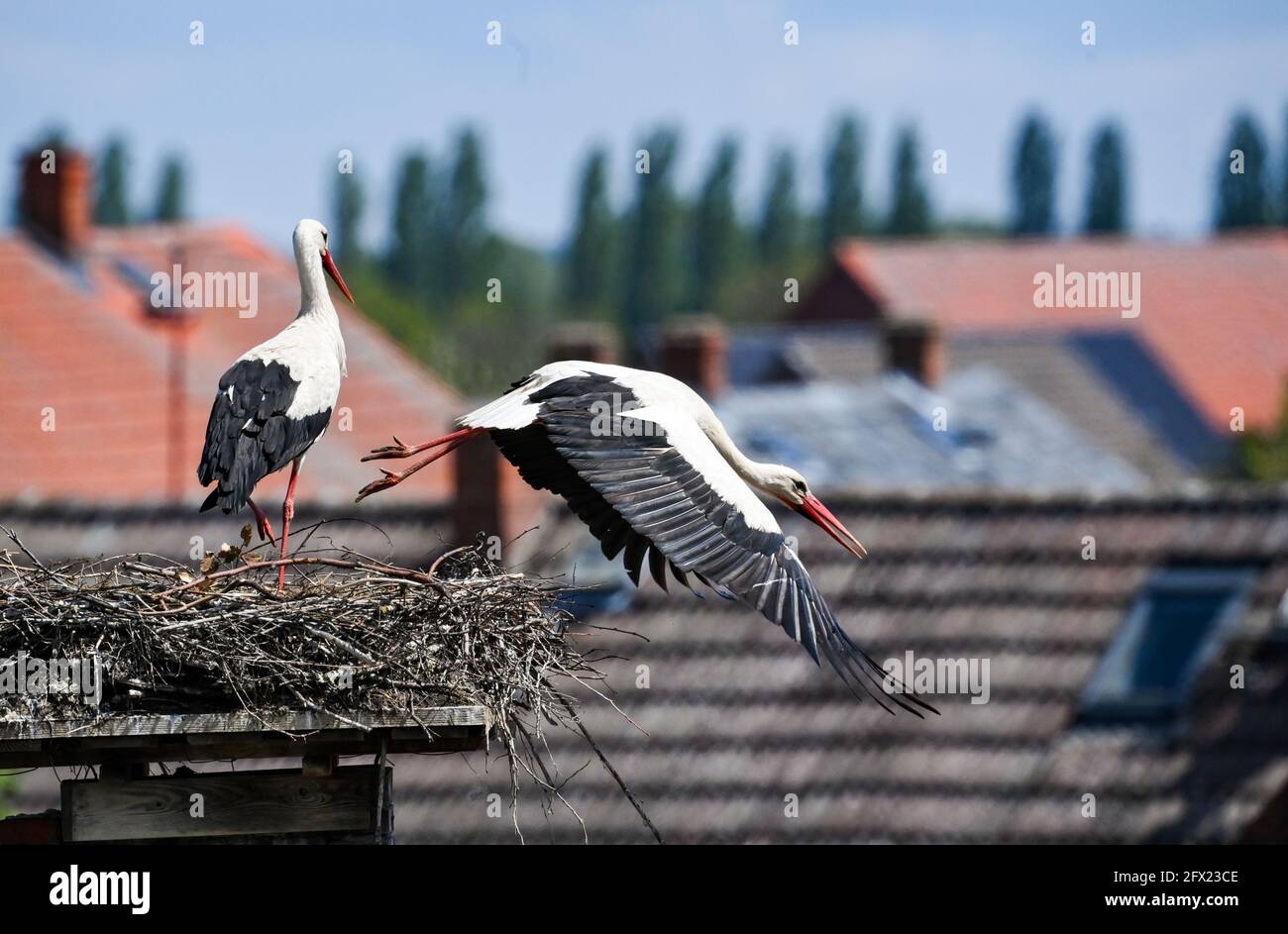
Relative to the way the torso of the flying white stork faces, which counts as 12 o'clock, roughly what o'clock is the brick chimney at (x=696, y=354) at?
The brick chimney is roughly at 9 o'clock from the flying white stork.

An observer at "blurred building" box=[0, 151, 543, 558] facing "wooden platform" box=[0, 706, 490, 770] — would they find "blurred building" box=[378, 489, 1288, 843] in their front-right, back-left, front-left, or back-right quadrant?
front-left

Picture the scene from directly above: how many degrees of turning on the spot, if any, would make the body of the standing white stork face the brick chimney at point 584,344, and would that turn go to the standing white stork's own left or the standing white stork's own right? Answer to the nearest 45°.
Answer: approximately 45° to the standing white stork's own left

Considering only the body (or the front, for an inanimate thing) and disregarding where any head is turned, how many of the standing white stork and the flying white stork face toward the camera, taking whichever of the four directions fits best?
0

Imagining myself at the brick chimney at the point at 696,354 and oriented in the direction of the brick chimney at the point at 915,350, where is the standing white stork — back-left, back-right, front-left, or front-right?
back-right

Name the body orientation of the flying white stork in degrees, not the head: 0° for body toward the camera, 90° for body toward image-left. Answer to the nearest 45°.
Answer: approximately 270°

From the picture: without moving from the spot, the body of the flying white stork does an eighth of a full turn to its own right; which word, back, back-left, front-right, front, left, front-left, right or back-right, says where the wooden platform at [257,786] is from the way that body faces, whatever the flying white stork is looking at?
right

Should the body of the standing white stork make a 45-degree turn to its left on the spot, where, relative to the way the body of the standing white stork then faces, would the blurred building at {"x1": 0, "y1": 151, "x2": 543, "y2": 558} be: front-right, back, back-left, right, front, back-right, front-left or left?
front

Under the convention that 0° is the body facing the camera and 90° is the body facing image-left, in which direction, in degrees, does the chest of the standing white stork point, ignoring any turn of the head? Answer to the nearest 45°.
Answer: approximately 225°

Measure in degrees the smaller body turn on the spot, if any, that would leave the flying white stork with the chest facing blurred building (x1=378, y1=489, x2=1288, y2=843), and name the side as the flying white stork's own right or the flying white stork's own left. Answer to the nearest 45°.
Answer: approximately 90° to the flying white stork's own left
